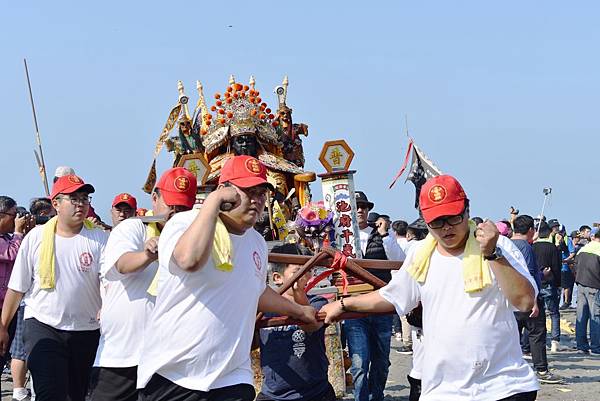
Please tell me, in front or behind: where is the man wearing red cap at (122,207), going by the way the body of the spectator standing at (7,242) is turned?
in front

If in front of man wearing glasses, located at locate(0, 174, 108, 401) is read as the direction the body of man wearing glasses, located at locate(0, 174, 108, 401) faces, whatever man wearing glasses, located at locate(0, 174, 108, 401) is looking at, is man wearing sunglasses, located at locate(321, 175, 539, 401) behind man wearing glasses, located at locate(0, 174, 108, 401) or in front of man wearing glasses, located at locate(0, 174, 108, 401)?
in front

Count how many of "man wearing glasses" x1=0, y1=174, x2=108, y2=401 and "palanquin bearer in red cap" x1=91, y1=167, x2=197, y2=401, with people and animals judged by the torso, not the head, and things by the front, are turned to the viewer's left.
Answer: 0

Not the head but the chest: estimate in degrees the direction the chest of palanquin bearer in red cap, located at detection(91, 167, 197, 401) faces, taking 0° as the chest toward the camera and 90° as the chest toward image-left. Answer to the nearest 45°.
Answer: approximately 315°

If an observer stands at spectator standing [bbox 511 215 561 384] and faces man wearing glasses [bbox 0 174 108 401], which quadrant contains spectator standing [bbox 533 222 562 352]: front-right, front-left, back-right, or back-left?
back-right

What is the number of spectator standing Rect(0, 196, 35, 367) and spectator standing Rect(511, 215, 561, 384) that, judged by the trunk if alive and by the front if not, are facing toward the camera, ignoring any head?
0

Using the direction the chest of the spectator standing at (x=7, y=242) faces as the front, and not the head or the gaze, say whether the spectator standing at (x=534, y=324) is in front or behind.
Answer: in front

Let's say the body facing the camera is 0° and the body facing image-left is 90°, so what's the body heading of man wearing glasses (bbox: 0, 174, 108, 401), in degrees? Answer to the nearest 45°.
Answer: approximately 315°

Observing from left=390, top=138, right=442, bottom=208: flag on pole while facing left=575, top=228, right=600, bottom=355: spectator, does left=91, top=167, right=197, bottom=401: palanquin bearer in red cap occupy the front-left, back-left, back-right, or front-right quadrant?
back-right

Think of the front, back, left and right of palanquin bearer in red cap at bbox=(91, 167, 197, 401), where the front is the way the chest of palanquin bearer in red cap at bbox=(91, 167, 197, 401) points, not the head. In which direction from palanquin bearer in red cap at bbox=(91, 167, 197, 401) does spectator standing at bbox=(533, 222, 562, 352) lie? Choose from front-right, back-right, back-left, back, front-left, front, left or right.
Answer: left

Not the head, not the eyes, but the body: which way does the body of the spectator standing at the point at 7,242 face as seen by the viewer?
to the viewer's right
